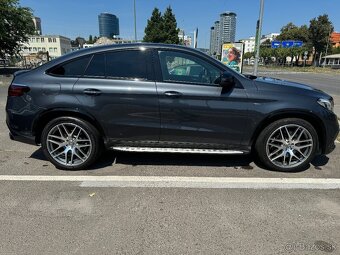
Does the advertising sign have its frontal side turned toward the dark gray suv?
yes

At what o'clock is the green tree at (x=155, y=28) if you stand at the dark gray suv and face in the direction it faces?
The green tree is roughly at 9 o'clock from the dark gray suv.

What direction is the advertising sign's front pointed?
toward the camera

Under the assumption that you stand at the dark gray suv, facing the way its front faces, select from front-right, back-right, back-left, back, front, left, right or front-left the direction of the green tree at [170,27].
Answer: left

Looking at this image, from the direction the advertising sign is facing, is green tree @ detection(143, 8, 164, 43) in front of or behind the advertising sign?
behind

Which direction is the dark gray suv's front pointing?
to the viewer's right

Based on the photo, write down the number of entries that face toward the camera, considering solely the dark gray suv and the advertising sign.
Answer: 1

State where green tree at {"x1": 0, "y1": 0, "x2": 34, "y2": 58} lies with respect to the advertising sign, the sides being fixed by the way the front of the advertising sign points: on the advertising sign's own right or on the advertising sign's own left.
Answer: on the advertising sign's own right

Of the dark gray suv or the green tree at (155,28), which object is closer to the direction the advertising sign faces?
the dark gray suv

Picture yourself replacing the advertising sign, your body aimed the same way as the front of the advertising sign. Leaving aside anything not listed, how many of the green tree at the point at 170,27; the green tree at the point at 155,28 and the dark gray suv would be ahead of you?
1

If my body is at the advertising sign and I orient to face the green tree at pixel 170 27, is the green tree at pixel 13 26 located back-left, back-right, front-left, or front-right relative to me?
front-left

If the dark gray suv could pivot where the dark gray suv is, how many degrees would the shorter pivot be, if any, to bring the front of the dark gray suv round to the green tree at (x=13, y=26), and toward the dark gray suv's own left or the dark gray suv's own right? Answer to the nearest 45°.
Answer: approximately 135° to the dark gray suv's own left

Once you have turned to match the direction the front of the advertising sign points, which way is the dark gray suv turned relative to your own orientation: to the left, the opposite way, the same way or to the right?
to the left
